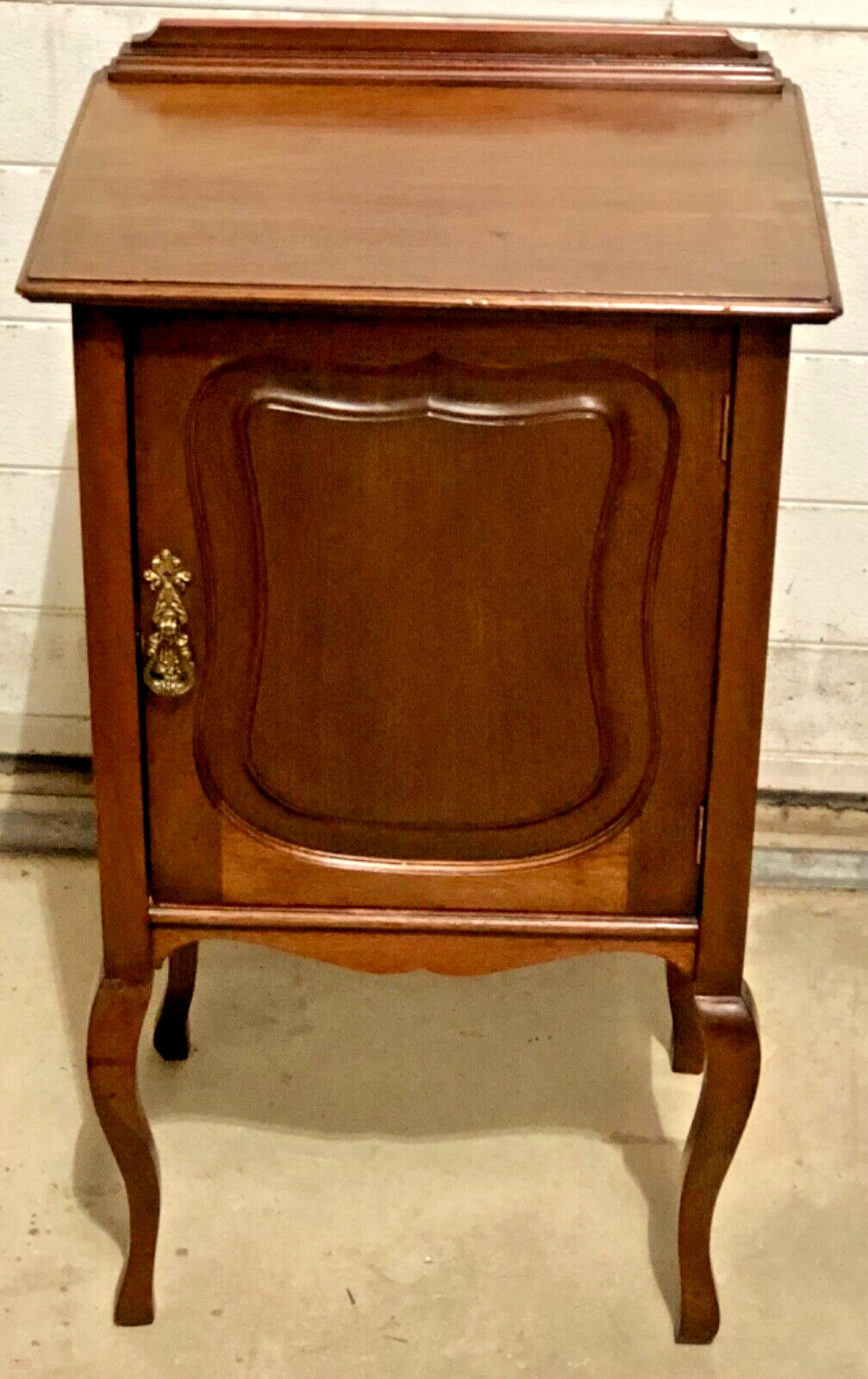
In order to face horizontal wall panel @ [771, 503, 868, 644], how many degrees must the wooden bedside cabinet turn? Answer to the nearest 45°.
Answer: approximately 135° to its left

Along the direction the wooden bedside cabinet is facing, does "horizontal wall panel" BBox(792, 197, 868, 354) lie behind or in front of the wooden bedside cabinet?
behind

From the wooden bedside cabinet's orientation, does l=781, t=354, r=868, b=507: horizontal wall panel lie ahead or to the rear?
to the rear

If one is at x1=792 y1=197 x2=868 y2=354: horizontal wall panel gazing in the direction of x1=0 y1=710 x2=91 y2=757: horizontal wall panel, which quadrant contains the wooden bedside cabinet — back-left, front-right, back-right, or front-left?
front-left

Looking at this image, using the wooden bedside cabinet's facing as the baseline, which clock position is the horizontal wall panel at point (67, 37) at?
The horizontal wall panel is roughly at 5 o'clock from the wooden bedside cabinet.

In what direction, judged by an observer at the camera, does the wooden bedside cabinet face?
facing the viewer

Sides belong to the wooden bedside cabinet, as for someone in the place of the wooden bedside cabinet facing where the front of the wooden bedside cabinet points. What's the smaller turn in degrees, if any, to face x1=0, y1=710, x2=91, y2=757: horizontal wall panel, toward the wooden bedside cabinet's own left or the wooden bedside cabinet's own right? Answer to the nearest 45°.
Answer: approximately 135° to the wooden bedside cabinet's own right

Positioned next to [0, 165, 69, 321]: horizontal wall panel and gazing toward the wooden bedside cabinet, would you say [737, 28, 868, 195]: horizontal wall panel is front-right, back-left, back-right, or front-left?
front-left

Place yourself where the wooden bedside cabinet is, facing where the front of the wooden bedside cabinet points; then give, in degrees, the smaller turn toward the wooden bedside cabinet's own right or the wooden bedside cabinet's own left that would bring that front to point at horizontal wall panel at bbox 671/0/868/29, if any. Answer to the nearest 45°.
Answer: approximately 135° to the wooden bedside cabinet's own left

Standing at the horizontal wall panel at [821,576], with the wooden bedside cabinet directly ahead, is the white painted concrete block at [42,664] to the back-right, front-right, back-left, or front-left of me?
front-right
